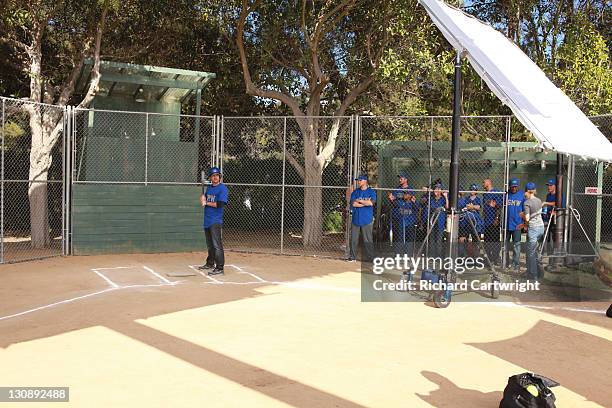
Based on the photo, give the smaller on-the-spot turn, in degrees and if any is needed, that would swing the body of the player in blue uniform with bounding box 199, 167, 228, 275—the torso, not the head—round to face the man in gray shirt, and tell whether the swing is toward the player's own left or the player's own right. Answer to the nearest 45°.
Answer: approximately 135° to the player's own left

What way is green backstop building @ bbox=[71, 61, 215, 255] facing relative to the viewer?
toward the camera

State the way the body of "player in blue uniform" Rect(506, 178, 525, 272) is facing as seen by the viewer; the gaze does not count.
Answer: toward the camera

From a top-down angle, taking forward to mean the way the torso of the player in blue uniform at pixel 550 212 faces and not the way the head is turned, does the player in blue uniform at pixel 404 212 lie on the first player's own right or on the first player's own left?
on the first player's own right

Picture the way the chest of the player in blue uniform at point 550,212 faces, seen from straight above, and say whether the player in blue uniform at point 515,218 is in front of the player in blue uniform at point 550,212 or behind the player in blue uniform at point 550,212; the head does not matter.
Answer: in front

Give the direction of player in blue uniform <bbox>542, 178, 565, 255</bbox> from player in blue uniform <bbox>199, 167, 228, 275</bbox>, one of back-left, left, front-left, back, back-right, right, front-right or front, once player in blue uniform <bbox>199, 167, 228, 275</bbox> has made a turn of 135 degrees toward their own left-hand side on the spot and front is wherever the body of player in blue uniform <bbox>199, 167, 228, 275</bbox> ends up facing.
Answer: front

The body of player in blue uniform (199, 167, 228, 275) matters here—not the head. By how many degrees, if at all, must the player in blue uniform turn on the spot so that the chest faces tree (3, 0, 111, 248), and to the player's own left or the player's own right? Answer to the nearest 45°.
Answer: approximately 90° to the player's own right

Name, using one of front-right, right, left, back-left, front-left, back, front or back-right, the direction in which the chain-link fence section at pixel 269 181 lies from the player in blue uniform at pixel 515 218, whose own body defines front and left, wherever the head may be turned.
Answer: back-right

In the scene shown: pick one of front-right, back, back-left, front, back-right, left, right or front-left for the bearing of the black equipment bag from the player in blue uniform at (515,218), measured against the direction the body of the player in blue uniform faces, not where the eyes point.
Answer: front

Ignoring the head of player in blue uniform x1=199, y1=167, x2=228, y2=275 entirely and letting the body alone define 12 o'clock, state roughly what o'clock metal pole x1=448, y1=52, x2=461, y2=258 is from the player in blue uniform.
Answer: The metal pole is roughly at 9 o'clock from the player in blue uniform.

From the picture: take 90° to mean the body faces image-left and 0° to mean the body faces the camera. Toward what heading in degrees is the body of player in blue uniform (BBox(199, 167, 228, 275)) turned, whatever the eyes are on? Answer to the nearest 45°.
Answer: approximately 45°

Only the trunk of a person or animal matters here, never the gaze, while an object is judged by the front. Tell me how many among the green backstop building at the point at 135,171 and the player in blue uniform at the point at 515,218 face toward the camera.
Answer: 2

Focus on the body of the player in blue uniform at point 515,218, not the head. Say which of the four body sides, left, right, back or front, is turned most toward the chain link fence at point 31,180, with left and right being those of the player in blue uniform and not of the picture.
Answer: right
